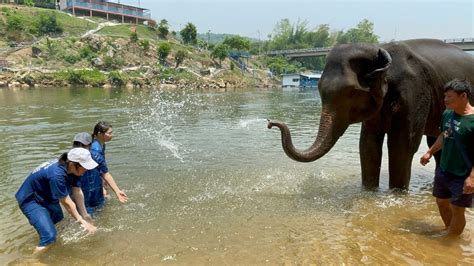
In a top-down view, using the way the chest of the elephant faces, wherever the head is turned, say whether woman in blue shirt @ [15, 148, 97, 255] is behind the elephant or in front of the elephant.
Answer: in front

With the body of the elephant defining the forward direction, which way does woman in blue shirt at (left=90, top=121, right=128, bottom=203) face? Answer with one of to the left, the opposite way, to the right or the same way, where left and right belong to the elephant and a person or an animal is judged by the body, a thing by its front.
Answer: the opposite way

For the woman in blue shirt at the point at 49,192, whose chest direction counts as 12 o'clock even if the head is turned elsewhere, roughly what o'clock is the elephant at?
The elephant is roughly at 12 o'clock from the woman in blue shirt.

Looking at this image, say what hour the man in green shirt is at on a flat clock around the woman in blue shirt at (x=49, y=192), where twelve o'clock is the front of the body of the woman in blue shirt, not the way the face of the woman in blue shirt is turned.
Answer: The man in green shirt is roughly at 1 o'clock from the woman in blue shirt.

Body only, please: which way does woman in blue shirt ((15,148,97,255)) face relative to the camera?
to the viewer's right

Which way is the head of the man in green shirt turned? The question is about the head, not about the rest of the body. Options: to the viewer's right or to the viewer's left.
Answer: to the viewer's left

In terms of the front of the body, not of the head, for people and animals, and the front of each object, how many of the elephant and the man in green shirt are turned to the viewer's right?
0

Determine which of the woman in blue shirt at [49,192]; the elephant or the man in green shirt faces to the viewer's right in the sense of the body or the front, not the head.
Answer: the woman in blue shirt

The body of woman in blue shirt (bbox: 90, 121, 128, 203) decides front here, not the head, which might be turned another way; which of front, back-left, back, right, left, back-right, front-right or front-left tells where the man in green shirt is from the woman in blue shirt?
front-right

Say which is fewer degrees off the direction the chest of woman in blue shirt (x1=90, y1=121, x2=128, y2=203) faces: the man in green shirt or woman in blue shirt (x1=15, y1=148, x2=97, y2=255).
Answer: the man in green shirt

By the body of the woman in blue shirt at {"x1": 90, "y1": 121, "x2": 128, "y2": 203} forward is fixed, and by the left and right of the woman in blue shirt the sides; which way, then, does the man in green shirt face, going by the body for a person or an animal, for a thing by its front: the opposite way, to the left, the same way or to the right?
the opposite way

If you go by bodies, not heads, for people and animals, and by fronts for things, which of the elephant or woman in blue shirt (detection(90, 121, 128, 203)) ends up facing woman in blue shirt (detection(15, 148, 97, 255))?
the elephant

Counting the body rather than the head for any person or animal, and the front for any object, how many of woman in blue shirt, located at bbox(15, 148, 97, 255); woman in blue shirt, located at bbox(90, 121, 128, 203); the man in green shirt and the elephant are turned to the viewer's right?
2

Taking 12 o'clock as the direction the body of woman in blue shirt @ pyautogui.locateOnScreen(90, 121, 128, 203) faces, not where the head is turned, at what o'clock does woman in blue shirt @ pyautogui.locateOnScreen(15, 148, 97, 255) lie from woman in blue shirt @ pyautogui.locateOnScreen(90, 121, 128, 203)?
woman in blue shirt @ pyautogui.locateOnScreen(15, 148, 97, 255) is roughly at 4 o'clock from woman in blue shirt @ pyautogui.locateOnScreen(90, 121, 128, 203).

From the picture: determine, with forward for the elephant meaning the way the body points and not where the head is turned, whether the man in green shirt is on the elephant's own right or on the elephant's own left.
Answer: on the elephant's own left

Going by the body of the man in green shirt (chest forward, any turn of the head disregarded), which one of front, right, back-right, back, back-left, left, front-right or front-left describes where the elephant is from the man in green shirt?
right

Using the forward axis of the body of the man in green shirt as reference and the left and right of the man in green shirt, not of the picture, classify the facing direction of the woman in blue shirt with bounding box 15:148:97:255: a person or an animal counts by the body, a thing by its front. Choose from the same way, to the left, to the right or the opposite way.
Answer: the opposite way
